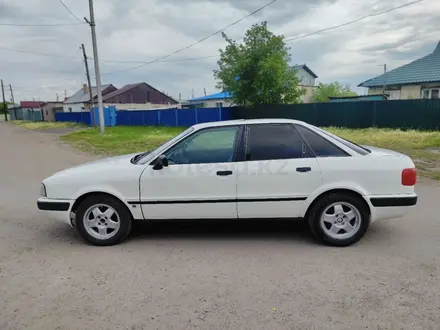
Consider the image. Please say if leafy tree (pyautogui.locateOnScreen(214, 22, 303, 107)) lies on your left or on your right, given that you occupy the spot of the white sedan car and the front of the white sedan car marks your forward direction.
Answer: on your right

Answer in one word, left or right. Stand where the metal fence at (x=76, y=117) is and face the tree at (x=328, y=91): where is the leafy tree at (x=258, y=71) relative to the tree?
right

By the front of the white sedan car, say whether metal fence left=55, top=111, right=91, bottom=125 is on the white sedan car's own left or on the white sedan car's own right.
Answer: on the white sedan car's own right

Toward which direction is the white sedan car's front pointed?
to the viewer's left

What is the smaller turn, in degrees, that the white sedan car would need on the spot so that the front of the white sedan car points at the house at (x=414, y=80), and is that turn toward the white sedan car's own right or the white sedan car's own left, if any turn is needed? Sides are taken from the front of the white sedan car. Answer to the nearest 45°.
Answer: approximately 135° to the white sedan car's own right

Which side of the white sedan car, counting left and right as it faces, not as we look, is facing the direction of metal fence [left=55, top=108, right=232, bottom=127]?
right

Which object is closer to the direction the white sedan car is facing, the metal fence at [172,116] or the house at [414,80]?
the metal fence

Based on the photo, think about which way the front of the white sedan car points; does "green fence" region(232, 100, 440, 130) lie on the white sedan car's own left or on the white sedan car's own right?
on the white sedan car's own right

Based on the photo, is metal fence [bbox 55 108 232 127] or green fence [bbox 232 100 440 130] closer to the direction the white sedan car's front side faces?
the metal fence

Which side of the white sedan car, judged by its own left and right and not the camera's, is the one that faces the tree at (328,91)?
right
